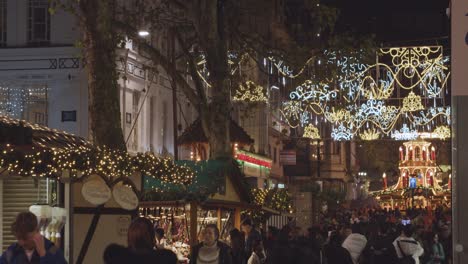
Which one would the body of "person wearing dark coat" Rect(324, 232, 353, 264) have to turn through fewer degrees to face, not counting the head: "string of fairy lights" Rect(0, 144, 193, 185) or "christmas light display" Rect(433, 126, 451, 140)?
the christmas light display

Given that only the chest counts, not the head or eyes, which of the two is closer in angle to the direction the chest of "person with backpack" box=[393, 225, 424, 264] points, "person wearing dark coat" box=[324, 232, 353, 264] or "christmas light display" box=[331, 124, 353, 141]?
the christmas light display

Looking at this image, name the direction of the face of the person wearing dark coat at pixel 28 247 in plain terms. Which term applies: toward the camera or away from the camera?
toward the camera

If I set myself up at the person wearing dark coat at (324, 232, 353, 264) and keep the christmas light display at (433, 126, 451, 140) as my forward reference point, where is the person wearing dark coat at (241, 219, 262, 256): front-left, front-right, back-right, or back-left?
front-left

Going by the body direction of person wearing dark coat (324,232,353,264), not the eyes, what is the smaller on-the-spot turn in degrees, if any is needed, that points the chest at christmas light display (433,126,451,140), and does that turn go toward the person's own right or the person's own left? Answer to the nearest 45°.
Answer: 0° — they already face it

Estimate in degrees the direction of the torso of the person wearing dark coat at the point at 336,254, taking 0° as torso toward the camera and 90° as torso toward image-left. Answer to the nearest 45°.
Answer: approximately 180°

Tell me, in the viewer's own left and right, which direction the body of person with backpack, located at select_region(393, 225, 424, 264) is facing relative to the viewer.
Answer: facing away from the viewer

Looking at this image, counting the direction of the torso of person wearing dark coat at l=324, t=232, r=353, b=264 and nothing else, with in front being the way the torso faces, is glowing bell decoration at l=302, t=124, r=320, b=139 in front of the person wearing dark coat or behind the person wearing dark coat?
in front

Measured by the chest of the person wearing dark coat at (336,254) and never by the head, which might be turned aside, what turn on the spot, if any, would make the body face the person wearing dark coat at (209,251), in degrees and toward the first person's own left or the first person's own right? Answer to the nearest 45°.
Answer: approximately 135° to the first person's own left

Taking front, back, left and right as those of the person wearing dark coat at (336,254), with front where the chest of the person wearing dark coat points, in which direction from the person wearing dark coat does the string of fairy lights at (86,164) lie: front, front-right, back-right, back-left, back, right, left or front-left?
left

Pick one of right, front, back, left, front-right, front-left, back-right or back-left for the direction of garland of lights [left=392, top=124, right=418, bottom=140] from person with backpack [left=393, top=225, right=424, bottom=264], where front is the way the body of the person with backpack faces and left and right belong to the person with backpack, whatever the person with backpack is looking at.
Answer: front

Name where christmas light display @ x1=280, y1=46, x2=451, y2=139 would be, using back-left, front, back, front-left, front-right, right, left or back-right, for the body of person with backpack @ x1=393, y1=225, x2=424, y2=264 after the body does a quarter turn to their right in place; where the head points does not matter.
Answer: left

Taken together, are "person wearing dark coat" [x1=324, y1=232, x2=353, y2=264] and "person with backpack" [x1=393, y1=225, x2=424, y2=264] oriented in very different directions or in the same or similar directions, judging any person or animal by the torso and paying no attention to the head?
same or similar directions

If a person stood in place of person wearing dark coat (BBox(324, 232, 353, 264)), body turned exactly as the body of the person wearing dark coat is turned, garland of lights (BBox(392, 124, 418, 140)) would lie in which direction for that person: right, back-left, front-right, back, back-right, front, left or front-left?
front

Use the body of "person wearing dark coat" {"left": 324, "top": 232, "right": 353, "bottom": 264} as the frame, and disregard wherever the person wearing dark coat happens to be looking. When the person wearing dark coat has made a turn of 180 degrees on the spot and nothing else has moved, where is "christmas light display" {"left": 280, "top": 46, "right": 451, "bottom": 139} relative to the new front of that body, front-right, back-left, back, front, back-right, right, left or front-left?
back
